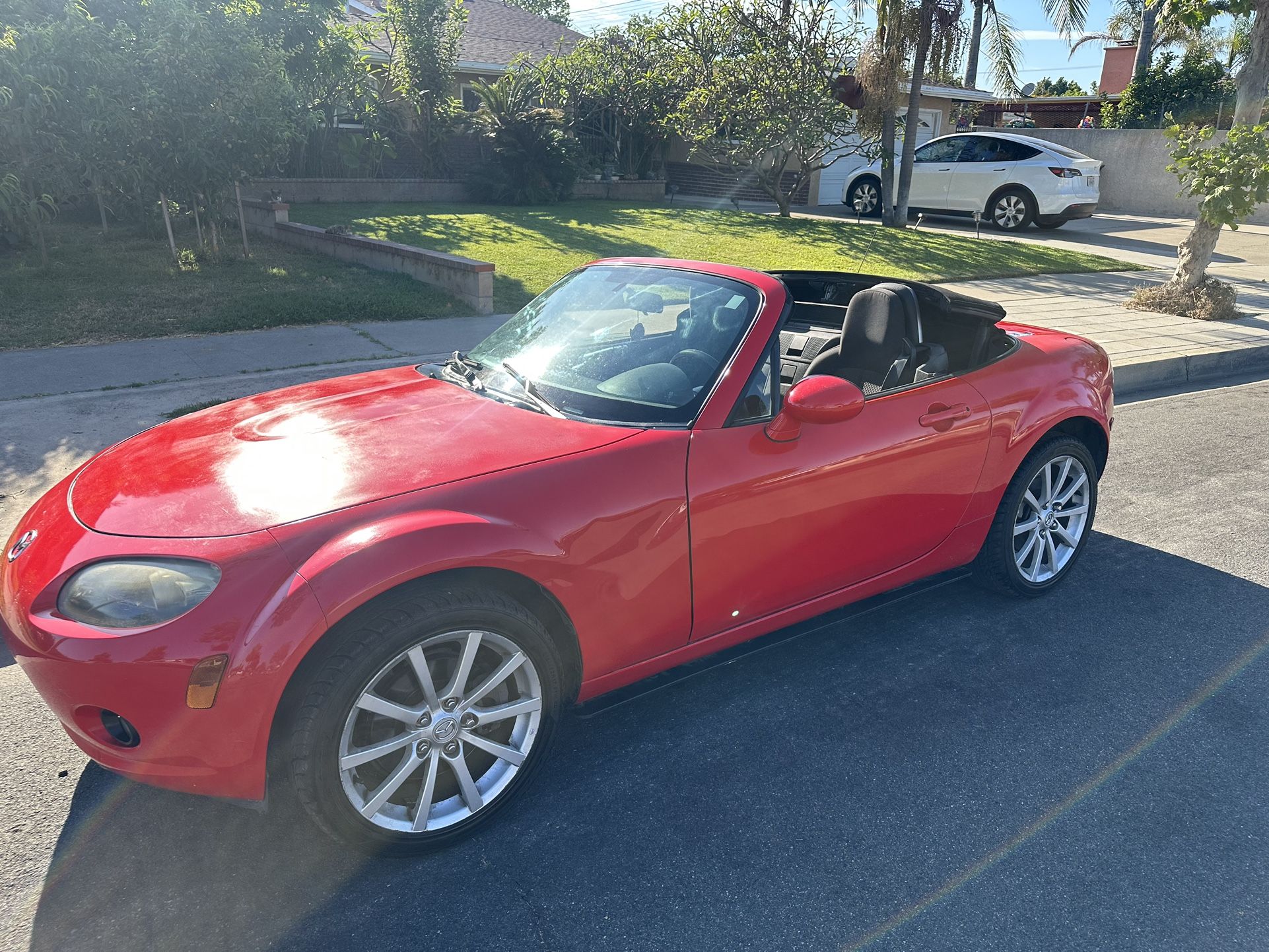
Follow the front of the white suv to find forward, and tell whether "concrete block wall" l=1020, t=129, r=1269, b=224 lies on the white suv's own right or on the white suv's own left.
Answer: on the white suv's own right

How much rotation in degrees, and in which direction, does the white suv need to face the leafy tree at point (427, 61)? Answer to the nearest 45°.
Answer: approximately 45° to its left

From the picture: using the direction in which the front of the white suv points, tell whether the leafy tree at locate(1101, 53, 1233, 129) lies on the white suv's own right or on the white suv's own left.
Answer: on the white suv's own right

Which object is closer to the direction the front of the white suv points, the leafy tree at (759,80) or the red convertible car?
the leafy tree

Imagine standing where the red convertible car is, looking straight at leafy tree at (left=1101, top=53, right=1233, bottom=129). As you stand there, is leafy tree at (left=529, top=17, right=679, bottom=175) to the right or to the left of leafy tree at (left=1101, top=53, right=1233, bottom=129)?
left

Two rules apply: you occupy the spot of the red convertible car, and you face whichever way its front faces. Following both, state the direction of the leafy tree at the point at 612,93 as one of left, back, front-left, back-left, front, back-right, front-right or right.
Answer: back-right

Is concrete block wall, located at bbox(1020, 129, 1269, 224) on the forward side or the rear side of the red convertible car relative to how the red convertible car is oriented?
on the rear side

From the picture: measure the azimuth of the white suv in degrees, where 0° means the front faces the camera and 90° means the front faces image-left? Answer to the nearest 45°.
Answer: approximately 135°

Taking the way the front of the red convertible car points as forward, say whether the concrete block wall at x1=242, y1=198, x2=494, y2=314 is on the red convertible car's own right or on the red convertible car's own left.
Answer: on the red convertible car's own right

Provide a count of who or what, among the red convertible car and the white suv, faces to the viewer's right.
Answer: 0

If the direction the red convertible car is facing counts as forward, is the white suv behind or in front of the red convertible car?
behind

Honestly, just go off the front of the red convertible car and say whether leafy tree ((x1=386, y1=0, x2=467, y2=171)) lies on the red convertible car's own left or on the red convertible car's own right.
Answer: on the red convertible car's own right

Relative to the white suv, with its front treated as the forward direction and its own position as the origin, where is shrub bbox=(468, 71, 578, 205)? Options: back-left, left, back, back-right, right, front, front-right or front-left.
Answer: front-left
